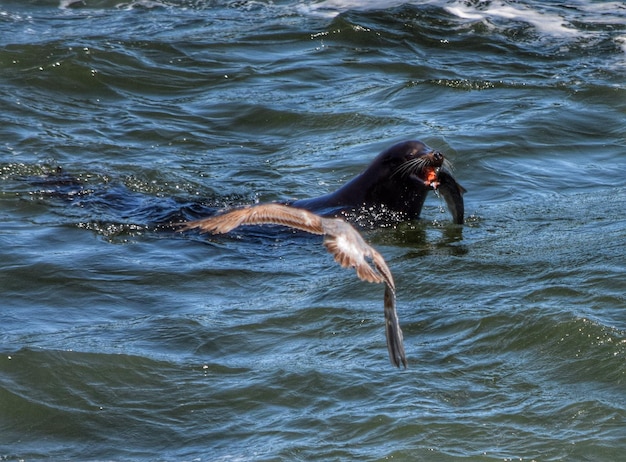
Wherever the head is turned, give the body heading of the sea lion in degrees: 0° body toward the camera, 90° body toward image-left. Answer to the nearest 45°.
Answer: approximately 270°
